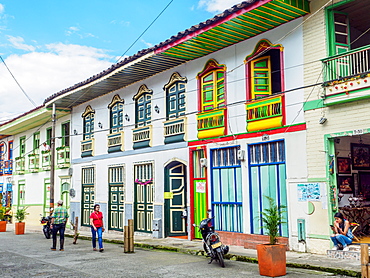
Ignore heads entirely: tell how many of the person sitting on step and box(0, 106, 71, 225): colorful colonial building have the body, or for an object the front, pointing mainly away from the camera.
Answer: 0

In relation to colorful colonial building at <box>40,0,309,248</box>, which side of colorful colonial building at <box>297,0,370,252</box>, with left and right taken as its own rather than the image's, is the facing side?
right

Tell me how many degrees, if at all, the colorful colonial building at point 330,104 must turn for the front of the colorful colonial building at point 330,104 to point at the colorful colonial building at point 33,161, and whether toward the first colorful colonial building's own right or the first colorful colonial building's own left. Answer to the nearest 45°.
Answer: approximately 90° to the first colorful colonial building's own right

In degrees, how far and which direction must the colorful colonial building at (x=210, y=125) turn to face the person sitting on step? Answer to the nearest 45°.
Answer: approximately 90° to its left

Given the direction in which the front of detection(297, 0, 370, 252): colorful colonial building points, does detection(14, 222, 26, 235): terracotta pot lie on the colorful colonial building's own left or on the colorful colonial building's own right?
on the colorful colonial building's own right

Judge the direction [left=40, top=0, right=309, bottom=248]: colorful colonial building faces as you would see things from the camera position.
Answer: facing the viewer and to the left of the viewer

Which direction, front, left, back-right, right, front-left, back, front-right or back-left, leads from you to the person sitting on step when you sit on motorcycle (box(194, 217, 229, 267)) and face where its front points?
back-right

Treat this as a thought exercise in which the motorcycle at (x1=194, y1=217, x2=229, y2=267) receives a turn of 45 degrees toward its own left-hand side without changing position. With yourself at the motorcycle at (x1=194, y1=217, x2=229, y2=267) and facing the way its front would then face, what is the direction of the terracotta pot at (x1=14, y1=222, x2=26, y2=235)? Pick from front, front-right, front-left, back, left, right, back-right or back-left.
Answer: front-right

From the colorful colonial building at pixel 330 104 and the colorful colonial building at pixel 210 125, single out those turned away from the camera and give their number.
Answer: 0

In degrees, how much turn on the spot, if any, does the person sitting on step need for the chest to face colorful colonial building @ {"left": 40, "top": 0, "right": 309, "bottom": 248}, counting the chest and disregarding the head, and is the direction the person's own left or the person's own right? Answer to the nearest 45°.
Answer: approximately 90° to the person's own right

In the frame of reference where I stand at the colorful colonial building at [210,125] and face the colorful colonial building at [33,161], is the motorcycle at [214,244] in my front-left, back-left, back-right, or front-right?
back-left

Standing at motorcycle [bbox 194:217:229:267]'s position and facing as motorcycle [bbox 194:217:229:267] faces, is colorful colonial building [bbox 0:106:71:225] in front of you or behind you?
in front
